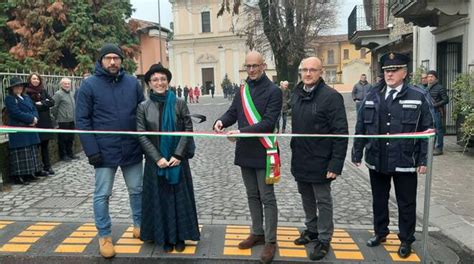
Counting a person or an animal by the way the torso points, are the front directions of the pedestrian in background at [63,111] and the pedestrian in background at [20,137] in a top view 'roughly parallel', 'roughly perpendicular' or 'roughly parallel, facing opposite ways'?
roughly parallel

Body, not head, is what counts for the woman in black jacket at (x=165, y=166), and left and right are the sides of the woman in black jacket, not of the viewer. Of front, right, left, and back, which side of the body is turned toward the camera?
front

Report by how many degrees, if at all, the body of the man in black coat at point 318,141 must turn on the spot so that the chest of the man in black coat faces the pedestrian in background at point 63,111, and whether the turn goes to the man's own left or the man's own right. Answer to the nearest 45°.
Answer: approximately 90° to the man's own right

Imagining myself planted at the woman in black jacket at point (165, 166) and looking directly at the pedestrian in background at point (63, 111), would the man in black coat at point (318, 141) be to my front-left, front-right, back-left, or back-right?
back-right

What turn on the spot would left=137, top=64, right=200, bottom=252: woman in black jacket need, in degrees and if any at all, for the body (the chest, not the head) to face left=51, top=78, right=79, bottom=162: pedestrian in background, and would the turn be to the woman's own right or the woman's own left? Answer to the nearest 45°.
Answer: approximately 180°

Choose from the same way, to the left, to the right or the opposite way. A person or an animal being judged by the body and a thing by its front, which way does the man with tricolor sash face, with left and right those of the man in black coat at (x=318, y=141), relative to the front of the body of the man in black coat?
the same way

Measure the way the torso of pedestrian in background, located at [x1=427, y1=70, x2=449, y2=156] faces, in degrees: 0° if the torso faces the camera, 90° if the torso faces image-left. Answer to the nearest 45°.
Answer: approximately 45°

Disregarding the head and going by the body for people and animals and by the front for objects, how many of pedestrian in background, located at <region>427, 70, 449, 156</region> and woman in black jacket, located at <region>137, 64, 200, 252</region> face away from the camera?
0

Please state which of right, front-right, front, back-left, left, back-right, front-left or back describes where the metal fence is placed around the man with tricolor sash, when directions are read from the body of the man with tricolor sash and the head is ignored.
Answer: right

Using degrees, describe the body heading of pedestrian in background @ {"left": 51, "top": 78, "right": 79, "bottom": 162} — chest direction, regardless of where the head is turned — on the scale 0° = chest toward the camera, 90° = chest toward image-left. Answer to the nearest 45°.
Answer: approximately 315°

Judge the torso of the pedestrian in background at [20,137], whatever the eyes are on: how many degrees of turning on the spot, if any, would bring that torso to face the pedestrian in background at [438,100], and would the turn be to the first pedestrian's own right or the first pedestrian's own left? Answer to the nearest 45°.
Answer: approximately 45° to the first pedestrian's own left

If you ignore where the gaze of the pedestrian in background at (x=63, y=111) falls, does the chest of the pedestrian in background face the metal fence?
no

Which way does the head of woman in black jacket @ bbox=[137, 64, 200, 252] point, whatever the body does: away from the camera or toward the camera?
toward the camera

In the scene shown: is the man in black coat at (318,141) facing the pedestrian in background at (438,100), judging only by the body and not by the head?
no

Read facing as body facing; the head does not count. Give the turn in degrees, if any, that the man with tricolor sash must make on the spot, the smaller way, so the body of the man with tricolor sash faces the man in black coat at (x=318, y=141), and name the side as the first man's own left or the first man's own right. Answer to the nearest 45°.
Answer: approximately 135° to the first man's own left

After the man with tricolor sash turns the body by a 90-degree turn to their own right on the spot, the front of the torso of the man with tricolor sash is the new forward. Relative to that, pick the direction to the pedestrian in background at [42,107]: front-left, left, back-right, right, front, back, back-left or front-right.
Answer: front

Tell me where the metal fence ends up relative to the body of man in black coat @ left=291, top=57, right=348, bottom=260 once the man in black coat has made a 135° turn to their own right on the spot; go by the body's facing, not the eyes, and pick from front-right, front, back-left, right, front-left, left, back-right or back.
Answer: front-left
